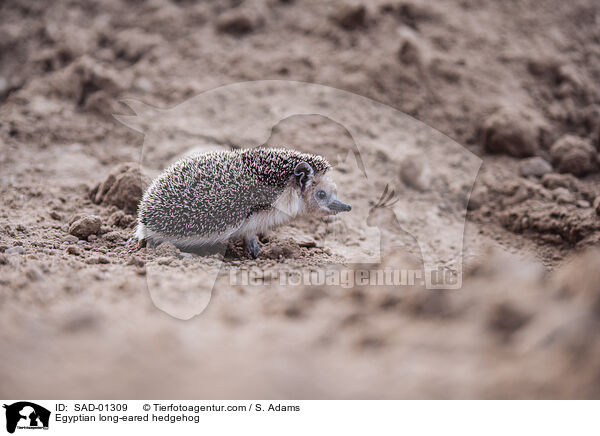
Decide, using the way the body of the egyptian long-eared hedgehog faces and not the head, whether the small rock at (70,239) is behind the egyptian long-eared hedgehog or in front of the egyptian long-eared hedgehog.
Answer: behind

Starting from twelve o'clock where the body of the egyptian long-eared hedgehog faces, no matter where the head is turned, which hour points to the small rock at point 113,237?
The small rock is roughly at 7 o'clock from the egyptian long-eared hedgehog.

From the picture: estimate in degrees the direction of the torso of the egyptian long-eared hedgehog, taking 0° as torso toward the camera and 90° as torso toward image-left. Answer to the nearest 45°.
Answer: approximately 270°

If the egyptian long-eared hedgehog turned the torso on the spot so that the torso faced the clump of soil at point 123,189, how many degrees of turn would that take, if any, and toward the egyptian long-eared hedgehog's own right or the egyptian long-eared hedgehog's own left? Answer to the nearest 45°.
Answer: approximately 135° to the egyptian long-eared hedgehog's own left
